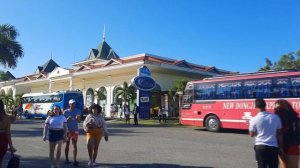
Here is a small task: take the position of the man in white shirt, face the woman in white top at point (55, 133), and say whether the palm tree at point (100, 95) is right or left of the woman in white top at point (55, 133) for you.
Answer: right

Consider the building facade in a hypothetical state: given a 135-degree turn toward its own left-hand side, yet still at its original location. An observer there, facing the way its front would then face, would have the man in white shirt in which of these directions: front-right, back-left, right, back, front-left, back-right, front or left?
right

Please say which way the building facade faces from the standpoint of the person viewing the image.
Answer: facing the viewer and to the left of the viewer

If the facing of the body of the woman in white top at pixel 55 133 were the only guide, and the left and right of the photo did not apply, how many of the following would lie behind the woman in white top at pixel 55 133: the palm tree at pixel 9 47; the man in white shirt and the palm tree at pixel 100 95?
2

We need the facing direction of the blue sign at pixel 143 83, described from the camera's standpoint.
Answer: facing the viewer

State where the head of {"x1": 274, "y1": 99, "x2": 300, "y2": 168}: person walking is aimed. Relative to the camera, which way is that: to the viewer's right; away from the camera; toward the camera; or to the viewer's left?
away from the camera

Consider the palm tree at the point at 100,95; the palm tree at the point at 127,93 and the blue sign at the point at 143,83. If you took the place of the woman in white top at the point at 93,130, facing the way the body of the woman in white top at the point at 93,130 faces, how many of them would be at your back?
3

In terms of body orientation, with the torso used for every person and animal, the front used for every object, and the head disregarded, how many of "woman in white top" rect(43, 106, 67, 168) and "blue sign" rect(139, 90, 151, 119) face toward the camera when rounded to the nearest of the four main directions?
2

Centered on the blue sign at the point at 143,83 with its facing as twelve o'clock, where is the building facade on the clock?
The building facade is roughly at 6 o'clock from the blue sign.

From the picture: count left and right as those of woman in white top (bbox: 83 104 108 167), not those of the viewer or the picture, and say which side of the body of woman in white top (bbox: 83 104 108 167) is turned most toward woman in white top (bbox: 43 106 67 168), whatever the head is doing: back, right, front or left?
right

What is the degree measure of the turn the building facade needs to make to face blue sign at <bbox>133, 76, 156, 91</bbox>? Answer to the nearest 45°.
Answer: approximately 45° to its left

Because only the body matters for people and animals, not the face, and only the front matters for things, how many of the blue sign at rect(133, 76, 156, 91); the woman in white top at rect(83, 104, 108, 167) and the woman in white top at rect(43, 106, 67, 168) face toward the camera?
3

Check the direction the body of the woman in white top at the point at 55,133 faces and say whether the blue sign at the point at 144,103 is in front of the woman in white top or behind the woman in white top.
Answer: behind

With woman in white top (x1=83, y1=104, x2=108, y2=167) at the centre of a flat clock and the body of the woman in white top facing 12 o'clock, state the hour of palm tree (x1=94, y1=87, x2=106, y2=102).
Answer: The palm tree is roughly at 6 o'clock from the woman in white top.

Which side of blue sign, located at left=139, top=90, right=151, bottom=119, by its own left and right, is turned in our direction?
front
